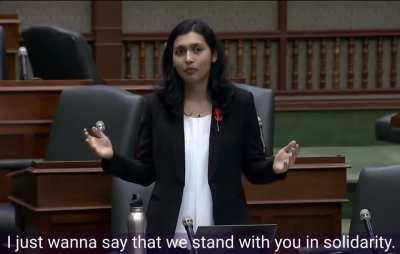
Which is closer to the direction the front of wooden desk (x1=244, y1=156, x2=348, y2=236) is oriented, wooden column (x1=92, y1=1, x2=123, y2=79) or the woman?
the woman

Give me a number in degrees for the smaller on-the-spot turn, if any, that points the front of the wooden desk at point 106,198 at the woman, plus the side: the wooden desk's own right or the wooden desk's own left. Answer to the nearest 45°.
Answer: approximately 45° to the wooden desk's own left

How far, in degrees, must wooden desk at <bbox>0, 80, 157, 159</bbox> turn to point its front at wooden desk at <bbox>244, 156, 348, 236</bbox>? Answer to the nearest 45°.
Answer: approximately 45° to its left

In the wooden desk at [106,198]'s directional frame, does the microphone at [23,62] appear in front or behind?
behind

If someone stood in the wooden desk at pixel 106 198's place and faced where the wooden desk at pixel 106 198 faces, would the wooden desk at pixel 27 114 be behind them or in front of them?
behind

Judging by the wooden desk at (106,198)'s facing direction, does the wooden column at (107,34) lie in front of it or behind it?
behind

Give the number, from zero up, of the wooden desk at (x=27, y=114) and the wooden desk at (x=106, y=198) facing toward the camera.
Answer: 2

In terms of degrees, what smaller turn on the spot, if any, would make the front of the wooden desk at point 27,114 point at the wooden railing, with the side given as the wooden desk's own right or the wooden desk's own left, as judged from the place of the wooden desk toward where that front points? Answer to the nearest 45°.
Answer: approximately 135° to the wooden desk's own left
